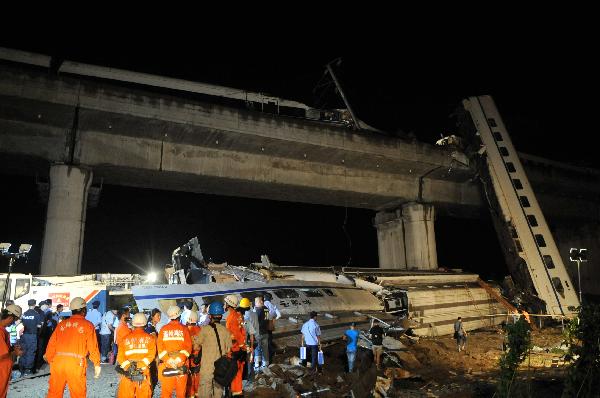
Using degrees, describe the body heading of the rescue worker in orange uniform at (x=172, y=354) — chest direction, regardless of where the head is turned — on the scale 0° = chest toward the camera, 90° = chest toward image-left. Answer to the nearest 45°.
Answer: approximately 180°

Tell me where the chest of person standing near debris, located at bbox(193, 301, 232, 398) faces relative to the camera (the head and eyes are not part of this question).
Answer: away from the camera

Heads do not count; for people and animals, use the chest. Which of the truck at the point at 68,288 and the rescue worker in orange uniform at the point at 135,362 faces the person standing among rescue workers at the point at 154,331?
the rescue worker in orange uniform

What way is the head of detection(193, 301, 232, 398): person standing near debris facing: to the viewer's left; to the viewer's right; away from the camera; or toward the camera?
away from the camera

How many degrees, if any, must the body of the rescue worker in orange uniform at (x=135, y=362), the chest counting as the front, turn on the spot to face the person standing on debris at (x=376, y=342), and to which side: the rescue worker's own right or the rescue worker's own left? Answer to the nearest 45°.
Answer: approximately 45° to the rescue worker's own right

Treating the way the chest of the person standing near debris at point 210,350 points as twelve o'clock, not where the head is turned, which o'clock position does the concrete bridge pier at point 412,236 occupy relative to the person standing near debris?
The concrete bridge pier is roughly at 1 o'clock from the person standing near debris.

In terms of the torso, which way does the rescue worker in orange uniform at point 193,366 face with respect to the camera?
away from the camera

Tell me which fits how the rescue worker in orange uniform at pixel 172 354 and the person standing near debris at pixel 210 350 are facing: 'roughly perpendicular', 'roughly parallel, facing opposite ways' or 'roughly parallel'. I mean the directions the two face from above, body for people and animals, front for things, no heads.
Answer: roughly parallel

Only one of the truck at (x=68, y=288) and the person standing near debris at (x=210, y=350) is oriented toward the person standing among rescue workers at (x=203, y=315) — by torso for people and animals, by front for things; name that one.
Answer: the person standing near debris at (x=210, y=350)

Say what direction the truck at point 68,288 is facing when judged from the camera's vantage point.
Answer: facing to the left of the viewer

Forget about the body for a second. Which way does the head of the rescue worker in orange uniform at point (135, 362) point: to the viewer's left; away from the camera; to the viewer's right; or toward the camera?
away from the camera

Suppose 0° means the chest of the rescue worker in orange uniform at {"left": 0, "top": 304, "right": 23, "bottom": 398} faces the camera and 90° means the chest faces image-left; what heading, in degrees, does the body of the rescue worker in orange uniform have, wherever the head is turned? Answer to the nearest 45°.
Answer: approximately 270°

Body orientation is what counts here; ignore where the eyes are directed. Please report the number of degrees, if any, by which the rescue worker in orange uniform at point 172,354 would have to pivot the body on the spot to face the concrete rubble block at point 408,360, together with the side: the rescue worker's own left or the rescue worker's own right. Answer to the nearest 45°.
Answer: approximately 45° to the rescue worker's own right

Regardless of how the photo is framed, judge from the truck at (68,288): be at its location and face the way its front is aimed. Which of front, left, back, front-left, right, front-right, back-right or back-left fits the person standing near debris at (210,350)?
left
